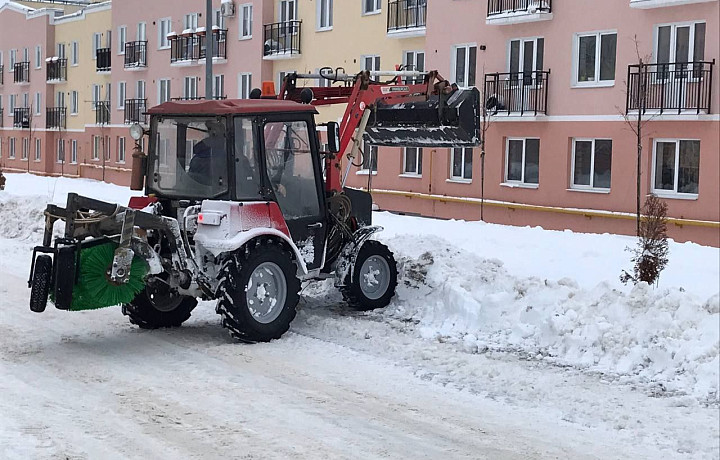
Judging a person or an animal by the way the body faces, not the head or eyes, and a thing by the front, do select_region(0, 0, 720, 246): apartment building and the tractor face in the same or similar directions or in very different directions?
very different directions

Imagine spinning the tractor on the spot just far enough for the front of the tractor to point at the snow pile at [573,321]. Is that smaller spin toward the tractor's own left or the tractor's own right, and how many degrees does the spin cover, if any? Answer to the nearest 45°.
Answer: approximately 45° to the tractor's own right

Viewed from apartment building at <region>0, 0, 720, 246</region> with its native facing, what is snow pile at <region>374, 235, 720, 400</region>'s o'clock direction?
The snow pile is roughly at 11 o'clock from the apartment building.

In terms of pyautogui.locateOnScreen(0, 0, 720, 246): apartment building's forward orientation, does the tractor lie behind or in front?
in front

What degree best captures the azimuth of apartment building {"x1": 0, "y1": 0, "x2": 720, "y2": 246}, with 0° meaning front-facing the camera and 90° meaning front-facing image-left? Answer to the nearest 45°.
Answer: approximately 45°
